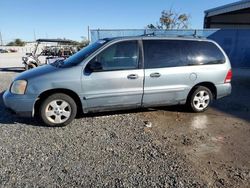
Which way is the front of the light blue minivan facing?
to the viewer's left

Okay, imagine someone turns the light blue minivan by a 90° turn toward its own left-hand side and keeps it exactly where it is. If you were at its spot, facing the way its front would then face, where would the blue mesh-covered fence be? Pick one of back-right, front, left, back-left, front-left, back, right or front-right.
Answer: back-left
